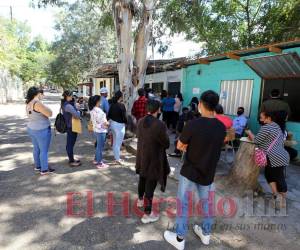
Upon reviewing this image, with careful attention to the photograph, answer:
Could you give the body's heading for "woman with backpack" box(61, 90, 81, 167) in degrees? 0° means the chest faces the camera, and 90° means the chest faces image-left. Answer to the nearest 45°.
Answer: approximately 270°

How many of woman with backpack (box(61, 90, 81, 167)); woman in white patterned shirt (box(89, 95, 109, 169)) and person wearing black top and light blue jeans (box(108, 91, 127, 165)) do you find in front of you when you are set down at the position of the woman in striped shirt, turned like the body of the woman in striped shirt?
3

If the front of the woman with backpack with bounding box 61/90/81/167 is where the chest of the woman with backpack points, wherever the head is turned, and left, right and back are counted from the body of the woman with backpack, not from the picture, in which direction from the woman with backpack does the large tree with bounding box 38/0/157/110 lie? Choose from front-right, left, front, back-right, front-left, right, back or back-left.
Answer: front-left

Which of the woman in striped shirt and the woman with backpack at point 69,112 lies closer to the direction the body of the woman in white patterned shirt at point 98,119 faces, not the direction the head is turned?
the woman in striped shirt

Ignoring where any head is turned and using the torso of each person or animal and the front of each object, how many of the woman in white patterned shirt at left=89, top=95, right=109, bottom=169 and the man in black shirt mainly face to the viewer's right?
1

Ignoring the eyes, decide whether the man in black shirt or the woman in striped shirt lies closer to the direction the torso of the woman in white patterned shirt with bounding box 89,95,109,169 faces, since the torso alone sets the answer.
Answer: the woman in striped shirt

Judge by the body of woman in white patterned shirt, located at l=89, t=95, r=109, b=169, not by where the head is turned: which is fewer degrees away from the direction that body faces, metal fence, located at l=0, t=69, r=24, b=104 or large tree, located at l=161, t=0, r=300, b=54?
the large tree

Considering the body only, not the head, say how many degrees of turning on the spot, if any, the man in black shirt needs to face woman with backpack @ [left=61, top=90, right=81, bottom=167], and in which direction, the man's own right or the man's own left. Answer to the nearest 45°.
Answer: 0° — they already face them
